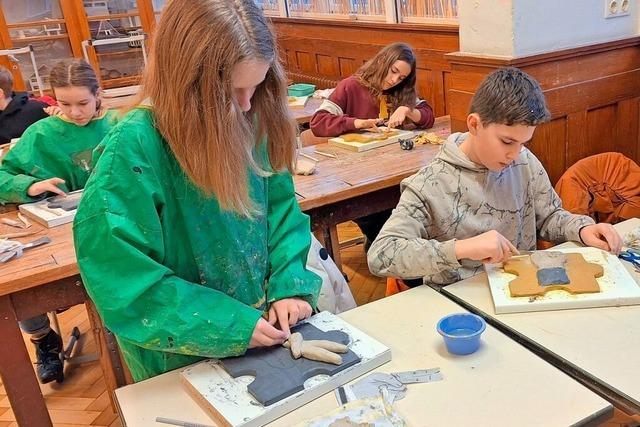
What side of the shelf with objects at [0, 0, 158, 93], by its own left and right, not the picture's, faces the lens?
front

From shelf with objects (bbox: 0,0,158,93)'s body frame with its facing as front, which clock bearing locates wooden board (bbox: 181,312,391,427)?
The wooden board is roughly at 12 o'clock from the shelf with objects.

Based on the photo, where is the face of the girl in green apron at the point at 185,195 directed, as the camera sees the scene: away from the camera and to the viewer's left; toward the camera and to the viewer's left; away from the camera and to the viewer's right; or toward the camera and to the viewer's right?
toward the camera and to the viewer's right

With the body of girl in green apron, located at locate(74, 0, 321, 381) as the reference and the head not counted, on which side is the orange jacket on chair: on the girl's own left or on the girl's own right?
on the girl's own left

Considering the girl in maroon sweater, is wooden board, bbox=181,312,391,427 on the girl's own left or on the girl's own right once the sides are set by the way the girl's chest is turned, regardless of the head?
on the girl's own right

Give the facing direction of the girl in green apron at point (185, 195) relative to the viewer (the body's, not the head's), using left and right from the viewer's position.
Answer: facing the viewer and to the right of the viewer

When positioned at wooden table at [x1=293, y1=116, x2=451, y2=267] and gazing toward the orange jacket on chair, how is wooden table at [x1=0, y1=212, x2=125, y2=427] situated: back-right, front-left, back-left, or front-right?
back-right

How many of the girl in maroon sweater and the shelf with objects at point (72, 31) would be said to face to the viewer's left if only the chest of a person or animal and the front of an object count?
0

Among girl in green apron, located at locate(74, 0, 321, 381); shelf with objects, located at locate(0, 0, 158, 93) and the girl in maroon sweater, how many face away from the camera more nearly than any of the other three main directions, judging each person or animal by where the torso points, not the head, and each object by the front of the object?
0

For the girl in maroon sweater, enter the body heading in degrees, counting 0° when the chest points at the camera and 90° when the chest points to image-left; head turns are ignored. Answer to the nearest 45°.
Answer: approximately 315°

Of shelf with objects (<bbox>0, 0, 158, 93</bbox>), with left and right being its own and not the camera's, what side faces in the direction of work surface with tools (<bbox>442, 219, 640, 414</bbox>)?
front

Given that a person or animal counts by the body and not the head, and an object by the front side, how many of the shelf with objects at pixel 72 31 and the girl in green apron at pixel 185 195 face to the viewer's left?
0

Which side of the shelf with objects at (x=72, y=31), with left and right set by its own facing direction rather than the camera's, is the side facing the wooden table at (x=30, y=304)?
front
